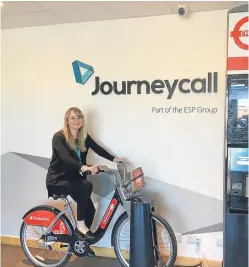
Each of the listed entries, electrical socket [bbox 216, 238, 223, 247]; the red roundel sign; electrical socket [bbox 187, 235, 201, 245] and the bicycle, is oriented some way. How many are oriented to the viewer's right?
1

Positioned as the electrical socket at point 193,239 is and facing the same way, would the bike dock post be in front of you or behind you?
in front

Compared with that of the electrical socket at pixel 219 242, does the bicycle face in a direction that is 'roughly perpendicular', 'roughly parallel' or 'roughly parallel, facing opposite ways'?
roughly perpendicular

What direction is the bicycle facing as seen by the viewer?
to the viewer's right

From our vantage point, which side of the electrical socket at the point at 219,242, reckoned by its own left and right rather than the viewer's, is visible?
front

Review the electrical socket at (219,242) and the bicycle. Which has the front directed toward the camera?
the electrical socket

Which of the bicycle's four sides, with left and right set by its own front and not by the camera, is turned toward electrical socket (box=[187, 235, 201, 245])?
front

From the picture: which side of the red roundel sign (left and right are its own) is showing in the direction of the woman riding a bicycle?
right

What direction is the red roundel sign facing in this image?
toward the camera

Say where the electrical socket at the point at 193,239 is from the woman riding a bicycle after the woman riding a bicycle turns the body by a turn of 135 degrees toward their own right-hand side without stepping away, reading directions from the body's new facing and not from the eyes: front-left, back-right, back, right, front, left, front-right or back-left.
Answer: back

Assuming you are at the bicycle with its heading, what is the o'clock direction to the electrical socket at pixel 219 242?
The electrical socket is roughly at 12 o'clock from the bicycle.

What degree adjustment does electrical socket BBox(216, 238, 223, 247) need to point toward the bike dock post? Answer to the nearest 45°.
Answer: approximately 45° to its right

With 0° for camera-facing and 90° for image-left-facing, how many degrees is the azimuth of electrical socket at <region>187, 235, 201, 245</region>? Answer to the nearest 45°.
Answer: approximately 0°

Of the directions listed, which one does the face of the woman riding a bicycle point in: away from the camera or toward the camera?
toward the camera

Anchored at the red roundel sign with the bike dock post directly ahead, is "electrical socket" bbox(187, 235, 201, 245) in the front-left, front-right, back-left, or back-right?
front-right
